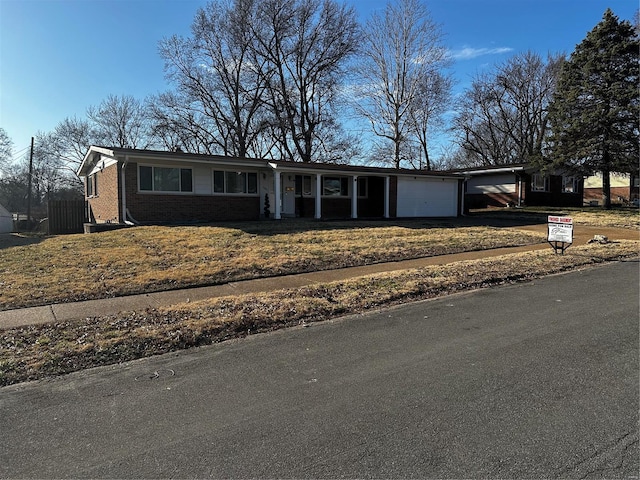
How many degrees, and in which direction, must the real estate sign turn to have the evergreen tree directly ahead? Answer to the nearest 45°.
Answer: approximately 180°

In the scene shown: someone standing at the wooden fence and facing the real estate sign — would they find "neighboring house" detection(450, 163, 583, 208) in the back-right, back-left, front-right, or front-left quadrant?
front-left

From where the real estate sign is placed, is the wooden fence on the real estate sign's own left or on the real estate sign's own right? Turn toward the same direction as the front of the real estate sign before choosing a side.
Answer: on the real estate sign's own right

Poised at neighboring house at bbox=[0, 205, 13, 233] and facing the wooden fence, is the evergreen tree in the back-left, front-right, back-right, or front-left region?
front-left

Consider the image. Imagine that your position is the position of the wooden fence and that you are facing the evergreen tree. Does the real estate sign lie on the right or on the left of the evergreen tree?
right

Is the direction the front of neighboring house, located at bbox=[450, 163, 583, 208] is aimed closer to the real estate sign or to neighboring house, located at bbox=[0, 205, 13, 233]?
the real estate sign

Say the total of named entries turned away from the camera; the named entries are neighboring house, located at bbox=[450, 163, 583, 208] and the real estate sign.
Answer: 0

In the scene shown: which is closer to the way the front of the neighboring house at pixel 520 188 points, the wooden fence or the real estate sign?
the real estate sign

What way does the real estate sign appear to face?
toward the camera

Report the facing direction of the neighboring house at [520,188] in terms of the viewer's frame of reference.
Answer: facing the viewer and to the right of the viewer

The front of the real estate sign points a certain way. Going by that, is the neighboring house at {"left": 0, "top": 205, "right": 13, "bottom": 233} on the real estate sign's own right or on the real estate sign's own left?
on the real estate sign's own right

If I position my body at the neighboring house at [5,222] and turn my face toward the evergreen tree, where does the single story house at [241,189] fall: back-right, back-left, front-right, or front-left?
front-right

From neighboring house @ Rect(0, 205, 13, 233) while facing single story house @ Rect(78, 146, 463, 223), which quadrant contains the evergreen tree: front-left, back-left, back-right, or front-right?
front-left
